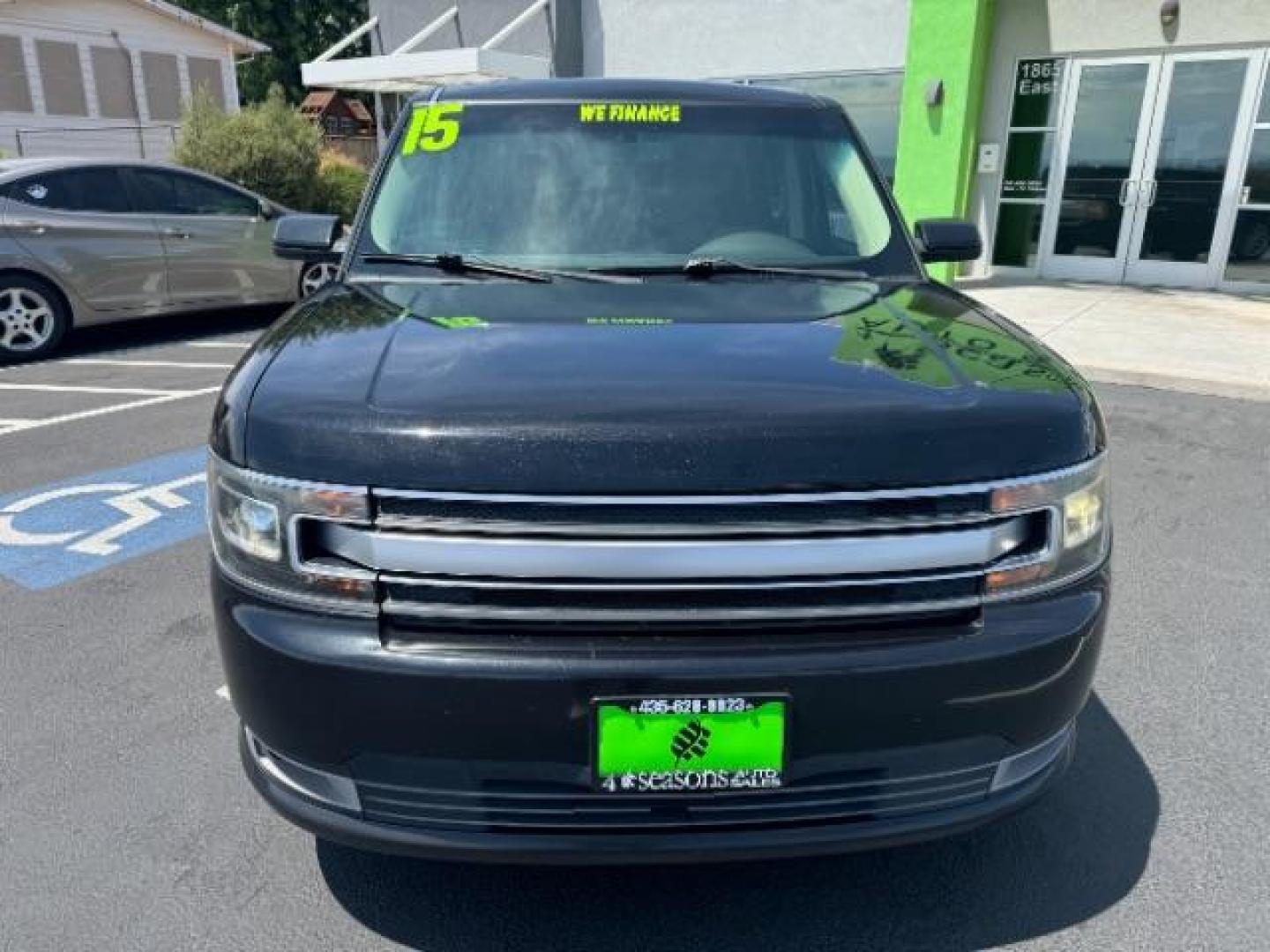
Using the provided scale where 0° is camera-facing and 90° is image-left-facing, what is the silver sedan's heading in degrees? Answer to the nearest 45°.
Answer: approximately 225°

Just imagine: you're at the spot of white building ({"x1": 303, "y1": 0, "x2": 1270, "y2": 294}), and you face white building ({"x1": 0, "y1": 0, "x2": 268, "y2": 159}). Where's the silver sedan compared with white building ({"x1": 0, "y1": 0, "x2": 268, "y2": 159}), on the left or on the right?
left

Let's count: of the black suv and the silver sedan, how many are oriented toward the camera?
1

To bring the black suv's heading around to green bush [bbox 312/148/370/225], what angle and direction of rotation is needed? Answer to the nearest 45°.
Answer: approximately 180°

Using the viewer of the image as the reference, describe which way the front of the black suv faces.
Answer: facing the viewer

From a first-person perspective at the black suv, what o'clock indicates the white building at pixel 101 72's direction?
The white building is roughly at 5 o'clock from the black suv.

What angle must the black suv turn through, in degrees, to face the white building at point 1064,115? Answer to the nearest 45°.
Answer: approximately 135° to its left

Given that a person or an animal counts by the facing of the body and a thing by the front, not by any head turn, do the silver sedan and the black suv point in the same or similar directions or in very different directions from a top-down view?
very different directions

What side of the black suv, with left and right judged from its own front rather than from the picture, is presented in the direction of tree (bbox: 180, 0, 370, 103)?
back

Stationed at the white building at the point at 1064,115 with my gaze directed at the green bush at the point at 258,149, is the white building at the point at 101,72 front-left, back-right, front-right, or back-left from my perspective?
front-right
